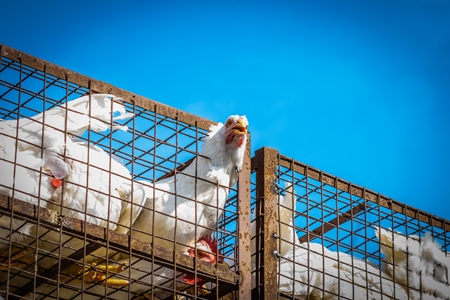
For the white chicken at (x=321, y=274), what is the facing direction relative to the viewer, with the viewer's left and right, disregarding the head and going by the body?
facing to the left of the viewer

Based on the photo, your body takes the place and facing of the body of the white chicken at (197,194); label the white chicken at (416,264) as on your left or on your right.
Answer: on your left
